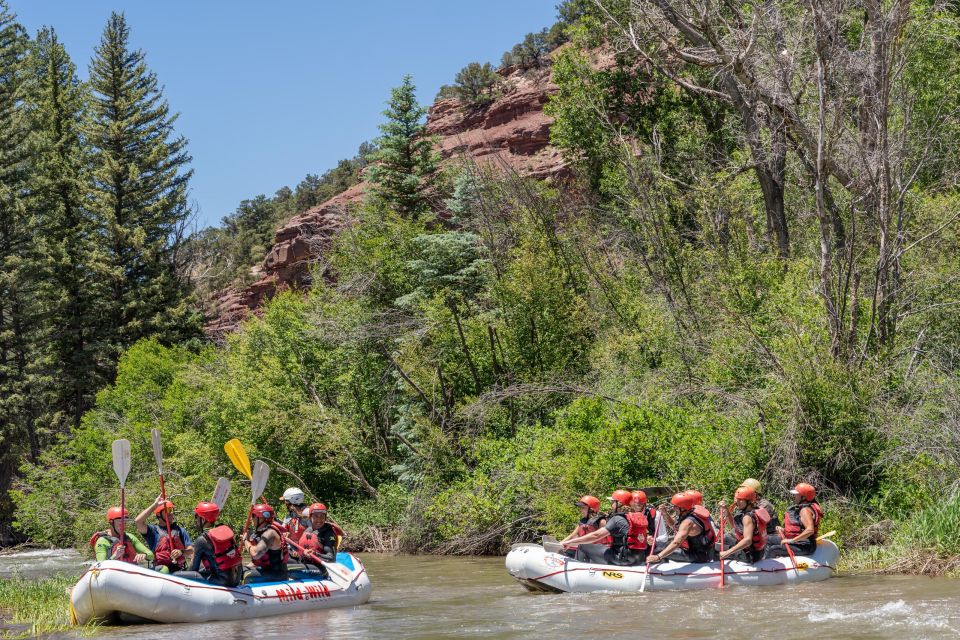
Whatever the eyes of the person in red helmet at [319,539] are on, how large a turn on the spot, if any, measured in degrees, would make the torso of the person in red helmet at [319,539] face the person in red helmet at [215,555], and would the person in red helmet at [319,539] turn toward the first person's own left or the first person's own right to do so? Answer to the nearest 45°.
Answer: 0° — they already face them

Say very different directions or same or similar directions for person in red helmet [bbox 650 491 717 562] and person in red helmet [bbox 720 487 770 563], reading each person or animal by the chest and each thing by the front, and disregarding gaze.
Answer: same or similar directions

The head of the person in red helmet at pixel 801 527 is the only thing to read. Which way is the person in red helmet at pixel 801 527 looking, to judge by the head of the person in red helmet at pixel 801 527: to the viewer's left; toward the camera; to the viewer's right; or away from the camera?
to the viewer's left

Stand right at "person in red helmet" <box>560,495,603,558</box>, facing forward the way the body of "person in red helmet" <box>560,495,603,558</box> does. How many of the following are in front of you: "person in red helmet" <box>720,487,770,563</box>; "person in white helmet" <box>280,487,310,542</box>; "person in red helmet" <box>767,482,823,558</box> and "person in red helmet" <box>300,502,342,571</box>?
2

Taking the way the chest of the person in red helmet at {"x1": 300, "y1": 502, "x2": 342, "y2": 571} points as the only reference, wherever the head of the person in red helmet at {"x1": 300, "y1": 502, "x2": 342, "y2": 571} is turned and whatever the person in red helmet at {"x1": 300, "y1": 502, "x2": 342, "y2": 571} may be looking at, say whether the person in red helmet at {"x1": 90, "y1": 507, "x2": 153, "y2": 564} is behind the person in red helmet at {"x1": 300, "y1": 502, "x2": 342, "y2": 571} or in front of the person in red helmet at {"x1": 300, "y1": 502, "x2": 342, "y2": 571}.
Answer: in front

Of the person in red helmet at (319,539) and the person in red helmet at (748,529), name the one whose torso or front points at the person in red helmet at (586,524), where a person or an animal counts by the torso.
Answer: the person in red helmet at (748,529)

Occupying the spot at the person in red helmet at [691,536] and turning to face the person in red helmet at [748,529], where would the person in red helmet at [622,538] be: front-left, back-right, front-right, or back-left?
back-left

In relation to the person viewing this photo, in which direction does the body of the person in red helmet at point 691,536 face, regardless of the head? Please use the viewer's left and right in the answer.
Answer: facing to the left of the viewer

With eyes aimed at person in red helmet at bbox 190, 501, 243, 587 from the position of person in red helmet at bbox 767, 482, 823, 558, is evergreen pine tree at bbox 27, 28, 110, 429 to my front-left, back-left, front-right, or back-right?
front-right

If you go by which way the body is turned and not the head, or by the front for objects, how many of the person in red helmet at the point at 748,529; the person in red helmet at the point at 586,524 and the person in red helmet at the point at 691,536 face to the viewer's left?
3

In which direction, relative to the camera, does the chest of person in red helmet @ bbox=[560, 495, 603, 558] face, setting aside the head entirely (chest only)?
to the viewer's left

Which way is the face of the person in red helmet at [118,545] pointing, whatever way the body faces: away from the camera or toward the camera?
toward the camera

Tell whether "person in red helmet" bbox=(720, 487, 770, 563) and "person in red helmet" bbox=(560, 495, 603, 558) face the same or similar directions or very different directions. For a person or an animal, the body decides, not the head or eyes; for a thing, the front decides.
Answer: same or similar directions

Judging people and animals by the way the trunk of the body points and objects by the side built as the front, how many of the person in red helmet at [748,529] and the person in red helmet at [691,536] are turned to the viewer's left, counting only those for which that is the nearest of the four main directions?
2

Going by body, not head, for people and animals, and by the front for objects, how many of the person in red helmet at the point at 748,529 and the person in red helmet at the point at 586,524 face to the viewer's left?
2

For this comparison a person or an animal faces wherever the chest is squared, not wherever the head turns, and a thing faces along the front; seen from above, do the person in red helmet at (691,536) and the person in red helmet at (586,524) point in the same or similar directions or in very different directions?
same or similar directions

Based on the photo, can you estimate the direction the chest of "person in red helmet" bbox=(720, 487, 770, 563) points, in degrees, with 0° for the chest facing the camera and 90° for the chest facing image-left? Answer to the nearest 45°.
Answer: approximately 90°
